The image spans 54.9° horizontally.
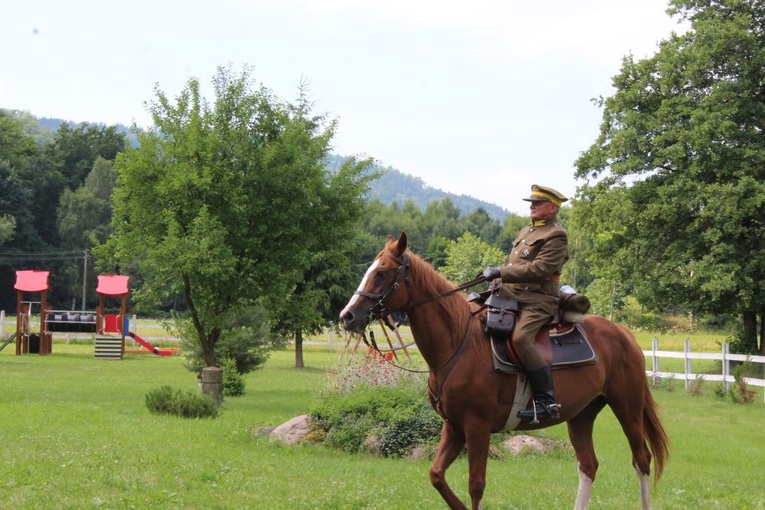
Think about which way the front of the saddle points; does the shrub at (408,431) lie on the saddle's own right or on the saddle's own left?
on the saddle's own right

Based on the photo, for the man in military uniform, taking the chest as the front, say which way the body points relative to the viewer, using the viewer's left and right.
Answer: facing to the left of the viewer

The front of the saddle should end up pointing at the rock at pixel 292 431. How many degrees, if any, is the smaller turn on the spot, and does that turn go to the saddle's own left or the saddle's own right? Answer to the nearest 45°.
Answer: approximately 45° to the saddle's own right

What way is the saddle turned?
to the viewer's left

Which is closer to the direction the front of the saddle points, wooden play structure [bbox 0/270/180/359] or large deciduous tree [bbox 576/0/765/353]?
the wooden play structure

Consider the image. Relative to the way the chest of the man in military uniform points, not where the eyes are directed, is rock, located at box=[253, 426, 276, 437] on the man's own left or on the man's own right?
on the man's own right

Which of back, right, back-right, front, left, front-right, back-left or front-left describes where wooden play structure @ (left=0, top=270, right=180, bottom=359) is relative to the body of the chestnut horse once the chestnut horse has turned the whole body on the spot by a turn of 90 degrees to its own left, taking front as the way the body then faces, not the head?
back-right

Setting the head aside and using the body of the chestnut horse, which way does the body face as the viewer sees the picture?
to the viewer's left

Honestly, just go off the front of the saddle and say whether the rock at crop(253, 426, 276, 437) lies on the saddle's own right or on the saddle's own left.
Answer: on the saddle's own right

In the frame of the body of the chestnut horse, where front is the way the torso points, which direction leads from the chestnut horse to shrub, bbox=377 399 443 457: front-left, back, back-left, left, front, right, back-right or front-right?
right

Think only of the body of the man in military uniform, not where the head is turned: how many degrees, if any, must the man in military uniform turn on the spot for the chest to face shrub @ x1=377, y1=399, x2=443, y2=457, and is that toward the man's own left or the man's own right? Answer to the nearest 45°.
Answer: approximately 90° to the man's own right

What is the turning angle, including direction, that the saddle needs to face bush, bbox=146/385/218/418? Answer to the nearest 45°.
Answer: approximately 45° to its right
